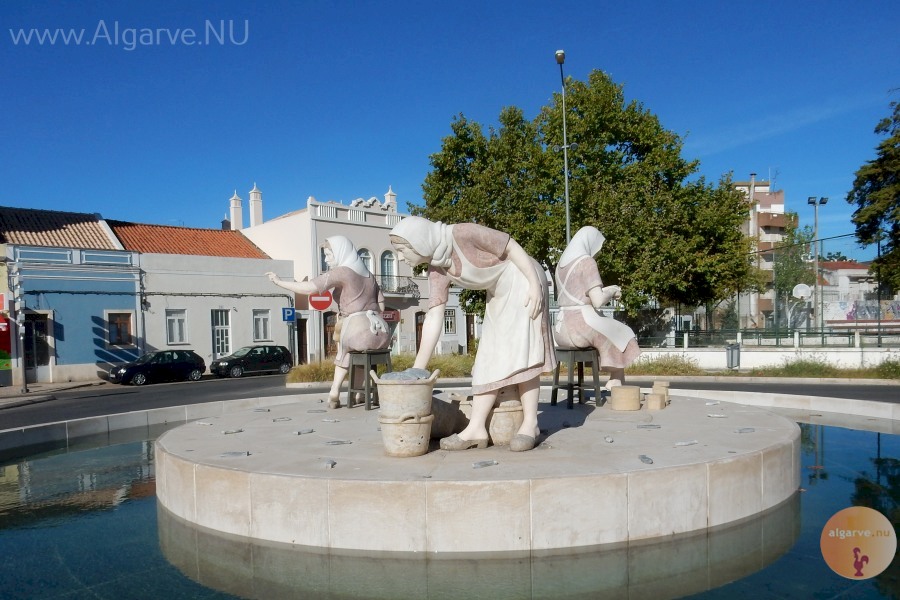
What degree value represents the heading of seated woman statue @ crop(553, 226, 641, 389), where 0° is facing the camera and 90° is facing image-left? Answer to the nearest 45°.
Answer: approximately 225°

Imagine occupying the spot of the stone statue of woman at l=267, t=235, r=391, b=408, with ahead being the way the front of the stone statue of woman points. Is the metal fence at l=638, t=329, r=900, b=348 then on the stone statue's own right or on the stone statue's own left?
on the stone statue's own right

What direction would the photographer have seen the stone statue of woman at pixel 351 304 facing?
facing away from the viewer and to the left of the viewer

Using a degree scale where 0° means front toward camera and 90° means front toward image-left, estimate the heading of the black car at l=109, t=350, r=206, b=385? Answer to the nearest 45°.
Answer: approximately 45°

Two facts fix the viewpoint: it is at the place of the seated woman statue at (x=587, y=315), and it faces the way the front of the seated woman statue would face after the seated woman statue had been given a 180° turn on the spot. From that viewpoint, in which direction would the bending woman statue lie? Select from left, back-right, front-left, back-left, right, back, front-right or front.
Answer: front-left
